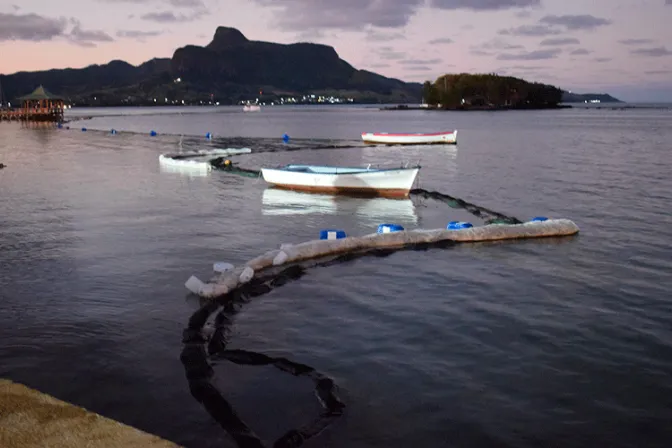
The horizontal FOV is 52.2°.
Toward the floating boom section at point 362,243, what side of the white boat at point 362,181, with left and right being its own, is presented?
right

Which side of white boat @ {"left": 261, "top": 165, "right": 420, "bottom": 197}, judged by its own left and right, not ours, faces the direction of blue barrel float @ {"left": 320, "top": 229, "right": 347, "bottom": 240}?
right

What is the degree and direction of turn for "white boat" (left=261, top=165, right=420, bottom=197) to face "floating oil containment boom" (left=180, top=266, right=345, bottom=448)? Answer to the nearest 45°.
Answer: approximately 90° to its right

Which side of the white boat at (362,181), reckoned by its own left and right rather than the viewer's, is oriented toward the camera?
right

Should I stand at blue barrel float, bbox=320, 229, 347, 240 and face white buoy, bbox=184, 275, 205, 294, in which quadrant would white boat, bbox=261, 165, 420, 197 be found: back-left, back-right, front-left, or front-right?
back-right

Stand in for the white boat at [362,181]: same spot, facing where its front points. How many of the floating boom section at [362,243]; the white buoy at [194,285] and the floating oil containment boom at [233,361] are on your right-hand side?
3
